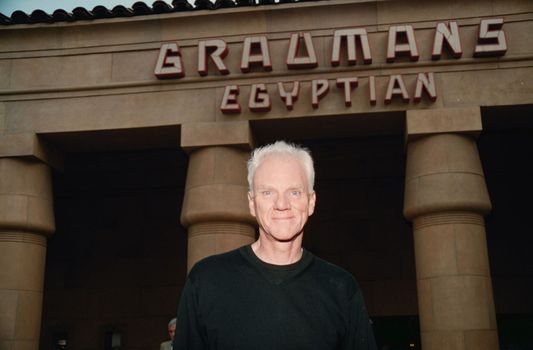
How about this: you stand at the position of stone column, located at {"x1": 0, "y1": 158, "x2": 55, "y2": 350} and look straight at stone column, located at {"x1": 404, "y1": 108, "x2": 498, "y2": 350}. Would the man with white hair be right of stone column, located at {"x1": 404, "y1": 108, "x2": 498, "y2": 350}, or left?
right

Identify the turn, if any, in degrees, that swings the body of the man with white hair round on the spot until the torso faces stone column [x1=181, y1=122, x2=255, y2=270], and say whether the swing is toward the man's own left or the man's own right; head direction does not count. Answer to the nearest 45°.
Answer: approximately 180°

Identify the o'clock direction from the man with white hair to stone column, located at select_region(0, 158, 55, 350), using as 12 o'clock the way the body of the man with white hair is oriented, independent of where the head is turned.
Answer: The stone column is roughly at 5 o'clock from the man with white hair.

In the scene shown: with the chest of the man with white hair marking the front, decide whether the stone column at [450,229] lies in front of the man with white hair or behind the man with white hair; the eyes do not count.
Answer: behind

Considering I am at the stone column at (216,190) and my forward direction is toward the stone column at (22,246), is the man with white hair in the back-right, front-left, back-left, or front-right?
back-left

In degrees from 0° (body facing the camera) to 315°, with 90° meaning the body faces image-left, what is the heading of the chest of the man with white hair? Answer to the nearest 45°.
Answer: approximately 0°
